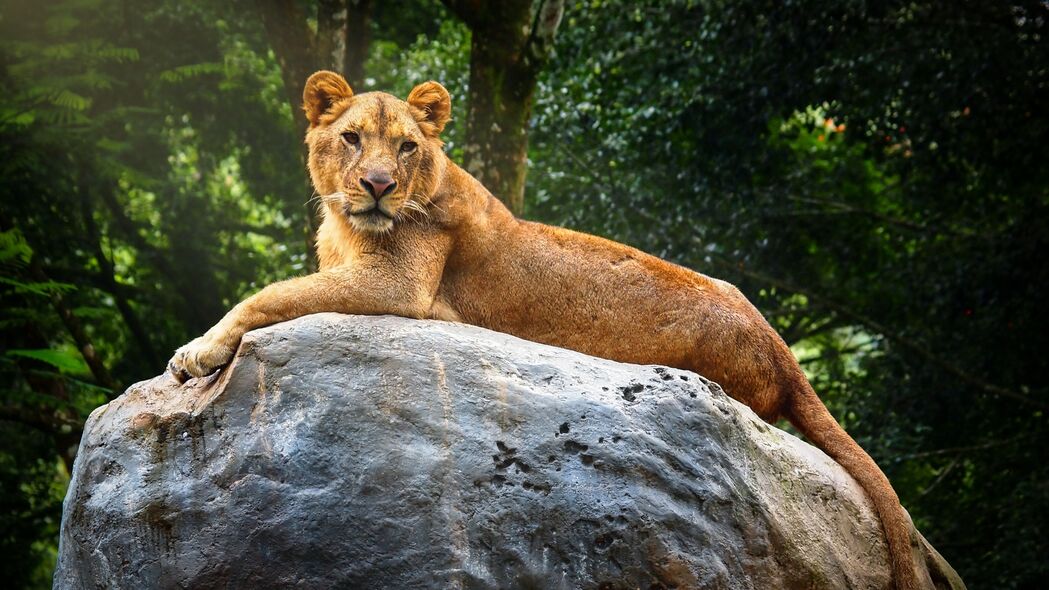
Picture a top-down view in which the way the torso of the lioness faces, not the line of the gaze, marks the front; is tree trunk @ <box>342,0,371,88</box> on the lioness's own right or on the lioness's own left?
on the lioness's own right

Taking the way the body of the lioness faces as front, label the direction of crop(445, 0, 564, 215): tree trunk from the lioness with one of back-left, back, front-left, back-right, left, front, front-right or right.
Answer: right

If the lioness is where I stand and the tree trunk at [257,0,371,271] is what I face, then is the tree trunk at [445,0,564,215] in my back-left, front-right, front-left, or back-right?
front-right

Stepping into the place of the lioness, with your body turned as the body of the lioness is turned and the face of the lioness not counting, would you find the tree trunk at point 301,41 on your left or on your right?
on your right

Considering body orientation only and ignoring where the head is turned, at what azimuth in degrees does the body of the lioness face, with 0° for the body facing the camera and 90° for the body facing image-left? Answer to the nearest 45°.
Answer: approximately 90°
